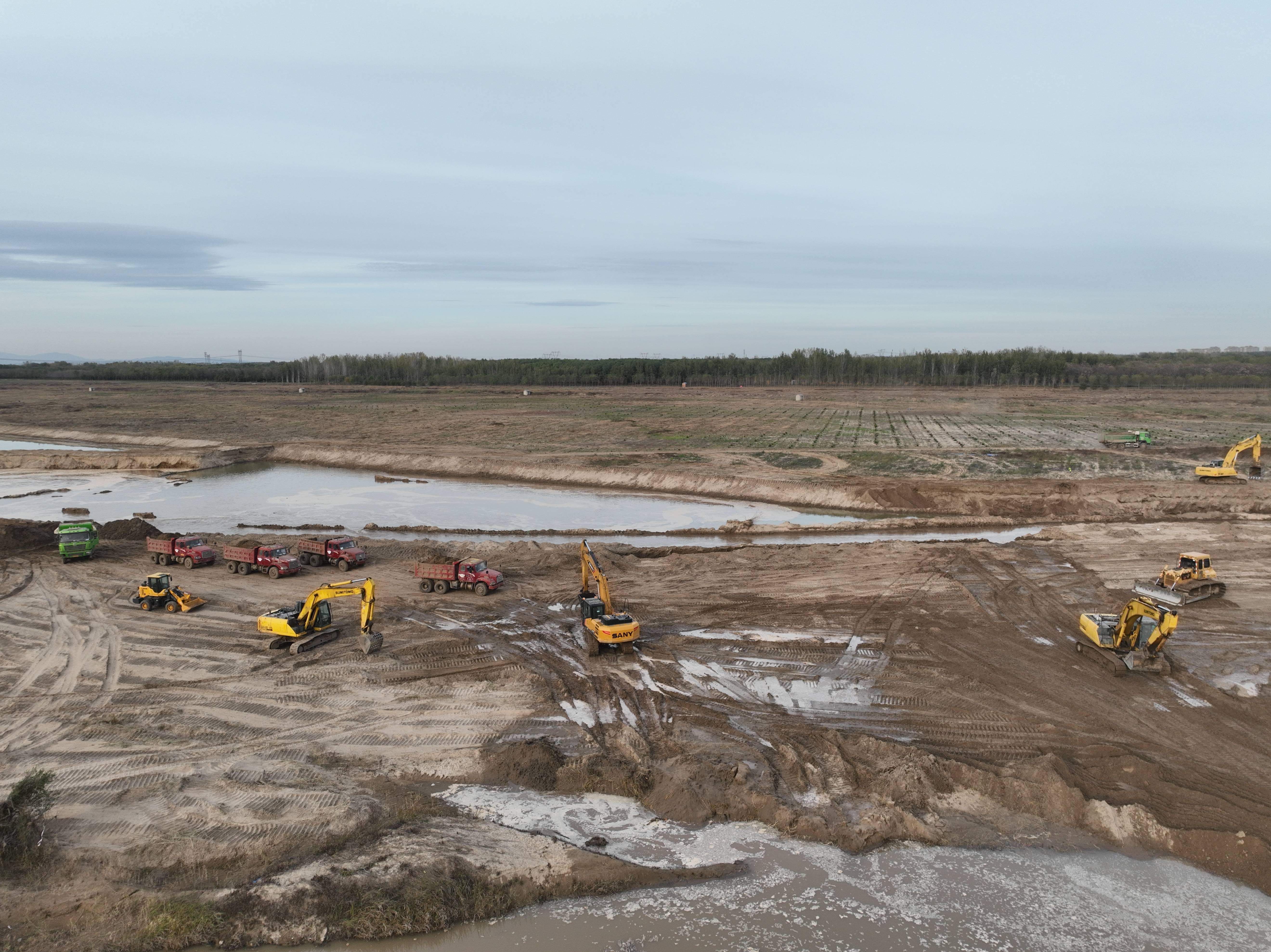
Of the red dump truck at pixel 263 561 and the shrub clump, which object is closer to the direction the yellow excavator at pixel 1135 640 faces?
the shrub clump

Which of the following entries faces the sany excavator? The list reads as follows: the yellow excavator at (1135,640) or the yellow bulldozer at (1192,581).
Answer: the yellow bulldozer

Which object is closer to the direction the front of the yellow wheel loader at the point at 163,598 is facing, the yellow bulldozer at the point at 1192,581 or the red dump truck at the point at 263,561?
the yellow bulldozer

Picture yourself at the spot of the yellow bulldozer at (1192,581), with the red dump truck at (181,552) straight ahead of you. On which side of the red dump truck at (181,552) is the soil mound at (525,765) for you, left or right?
left

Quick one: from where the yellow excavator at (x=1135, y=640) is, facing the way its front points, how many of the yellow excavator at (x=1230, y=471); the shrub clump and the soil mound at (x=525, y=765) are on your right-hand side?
2

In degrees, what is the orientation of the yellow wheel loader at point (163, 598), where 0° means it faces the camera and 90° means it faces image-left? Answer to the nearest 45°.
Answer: approximately 315°

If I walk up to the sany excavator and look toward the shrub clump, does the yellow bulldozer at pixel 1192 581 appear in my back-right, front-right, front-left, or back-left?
back-left

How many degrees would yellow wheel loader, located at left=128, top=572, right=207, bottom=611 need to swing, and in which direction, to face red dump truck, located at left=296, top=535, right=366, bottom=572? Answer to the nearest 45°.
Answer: approximately 90° to its left

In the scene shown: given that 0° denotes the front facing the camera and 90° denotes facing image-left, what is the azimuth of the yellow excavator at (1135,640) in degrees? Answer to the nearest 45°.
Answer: approximately 315°

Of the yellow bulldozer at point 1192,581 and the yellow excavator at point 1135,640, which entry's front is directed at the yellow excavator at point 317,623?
the yellow bulldozer

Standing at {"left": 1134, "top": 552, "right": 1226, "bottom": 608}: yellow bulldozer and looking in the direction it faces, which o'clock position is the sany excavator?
The sany excavator is roughly at 12 o'clock from the yellow bulldozer.

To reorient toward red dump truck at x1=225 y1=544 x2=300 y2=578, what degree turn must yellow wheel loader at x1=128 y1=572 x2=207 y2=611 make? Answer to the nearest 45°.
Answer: approximately 90° to its left
